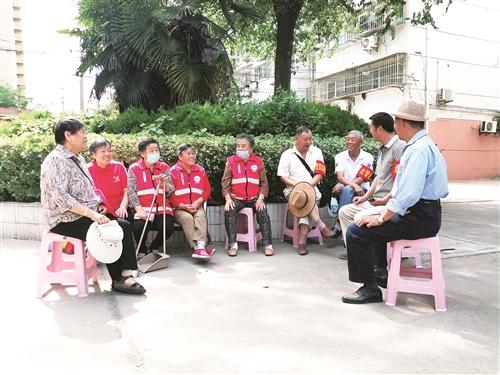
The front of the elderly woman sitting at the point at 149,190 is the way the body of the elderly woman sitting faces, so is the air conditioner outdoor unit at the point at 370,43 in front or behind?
behind

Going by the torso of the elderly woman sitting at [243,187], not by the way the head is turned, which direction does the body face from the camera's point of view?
toward the camera

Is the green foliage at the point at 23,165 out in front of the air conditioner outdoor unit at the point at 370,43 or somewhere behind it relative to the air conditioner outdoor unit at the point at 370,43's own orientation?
in front

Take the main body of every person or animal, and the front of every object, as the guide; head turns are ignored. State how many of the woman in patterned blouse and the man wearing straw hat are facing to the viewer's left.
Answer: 1

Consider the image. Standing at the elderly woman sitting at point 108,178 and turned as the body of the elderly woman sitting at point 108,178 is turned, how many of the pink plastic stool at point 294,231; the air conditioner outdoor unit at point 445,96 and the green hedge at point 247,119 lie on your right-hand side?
0

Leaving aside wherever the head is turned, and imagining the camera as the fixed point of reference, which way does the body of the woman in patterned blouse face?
to the viewer's right

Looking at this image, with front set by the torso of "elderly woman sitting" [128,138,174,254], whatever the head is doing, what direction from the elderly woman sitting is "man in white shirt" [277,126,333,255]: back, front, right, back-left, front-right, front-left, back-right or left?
left

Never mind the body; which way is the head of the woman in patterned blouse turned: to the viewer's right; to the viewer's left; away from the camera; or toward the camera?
to the viewer's right

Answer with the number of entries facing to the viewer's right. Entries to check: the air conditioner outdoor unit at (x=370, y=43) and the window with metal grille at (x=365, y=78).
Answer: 0

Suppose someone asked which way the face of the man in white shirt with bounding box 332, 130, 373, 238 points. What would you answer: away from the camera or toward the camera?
toward the camera

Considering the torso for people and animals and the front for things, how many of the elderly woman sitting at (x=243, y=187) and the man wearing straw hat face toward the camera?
1

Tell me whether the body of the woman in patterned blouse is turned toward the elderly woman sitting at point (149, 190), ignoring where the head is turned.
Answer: no

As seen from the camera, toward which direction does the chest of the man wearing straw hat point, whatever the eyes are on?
to the viewer's left

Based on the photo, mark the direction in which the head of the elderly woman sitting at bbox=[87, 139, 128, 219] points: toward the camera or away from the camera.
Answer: toward the camera

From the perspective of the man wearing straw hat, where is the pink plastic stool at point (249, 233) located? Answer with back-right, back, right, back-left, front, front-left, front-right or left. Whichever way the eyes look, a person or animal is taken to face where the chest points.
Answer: front-right

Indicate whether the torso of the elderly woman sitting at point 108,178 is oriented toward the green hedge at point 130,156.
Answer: no

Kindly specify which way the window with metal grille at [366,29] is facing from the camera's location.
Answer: facing the viewer and to the left of the viewer

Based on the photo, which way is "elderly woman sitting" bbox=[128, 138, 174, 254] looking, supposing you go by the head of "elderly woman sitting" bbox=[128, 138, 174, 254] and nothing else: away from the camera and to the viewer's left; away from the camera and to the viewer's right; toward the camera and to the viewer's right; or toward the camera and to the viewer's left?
toward the camera and to the viewer's right

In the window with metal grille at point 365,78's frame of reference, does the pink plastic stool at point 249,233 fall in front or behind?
in front

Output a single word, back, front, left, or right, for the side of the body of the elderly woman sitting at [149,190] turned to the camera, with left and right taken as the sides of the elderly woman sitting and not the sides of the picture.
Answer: front
